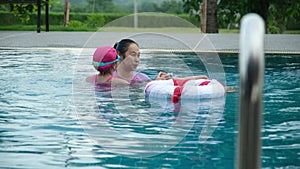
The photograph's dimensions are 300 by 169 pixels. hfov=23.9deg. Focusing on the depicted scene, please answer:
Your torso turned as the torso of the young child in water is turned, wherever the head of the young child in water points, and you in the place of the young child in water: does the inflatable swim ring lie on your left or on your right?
on your right

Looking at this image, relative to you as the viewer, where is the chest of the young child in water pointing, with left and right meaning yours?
facing away from the viewer and to the right of the viewer
